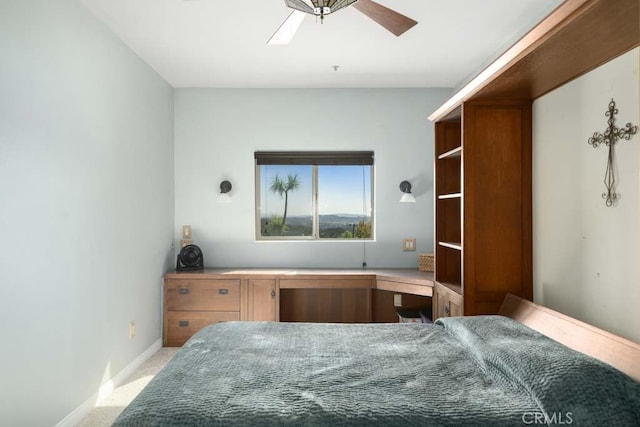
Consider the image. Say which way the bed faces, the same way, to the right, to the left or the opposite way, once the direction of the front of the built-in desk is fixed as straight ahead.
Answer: to the right

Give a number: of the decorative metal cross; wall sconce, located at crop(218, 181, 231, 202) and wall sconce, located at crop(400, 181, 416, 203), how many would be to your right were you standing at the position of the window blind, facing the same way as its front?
1

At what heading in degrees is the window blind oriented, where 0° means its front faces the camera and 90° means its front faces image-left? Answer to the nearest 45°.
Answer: approximately 0°

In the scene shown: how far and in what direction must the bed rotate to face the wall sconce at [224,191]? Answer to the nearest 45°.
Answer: approximately 45° to its right

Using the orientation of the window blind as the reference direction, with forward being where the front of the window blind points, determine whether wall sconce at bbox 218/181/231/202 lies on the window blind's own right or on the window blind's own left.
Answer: on the window blind's own right

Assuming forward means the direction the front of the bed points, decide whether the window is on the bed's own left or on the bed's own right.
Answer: on the bed's own right

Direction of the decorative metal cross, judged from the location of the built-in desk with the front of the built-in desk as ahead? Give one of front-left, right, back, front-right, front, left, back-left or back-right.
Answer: front-left

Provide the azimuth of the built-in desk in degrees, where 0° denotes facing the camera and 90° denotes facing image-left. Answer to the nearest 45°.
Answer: approximately 0°

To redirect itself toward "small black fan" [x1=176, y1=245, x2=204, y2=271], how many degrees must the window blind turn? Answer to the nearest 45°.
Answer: approximately 90° to its right

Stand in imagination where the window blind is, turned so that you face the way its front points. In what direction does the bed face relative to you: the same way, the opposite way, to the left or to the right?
to the right

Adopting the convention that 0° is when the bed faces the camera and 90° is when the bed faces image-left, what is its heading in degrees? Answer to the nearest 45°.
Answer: approximately 90°

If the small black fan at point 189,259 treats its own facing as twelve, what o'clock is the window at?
The window is roughly at 9 o'clock from the small black fan.
